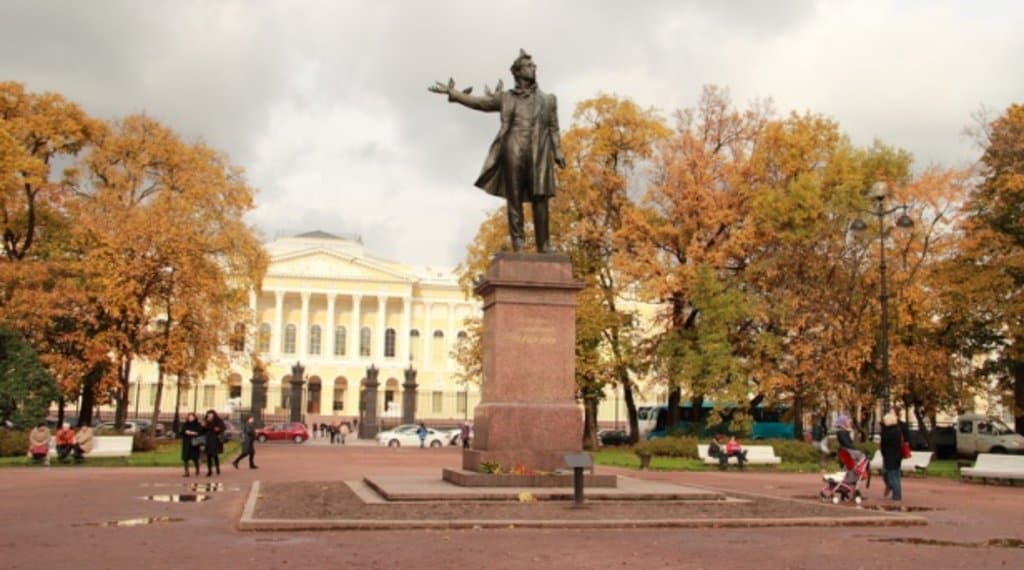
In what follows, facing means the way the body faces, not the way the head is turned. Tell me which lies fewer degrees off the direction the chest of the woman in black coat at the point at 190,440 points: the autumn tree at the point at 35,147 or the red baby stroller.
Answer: the red baby stroller

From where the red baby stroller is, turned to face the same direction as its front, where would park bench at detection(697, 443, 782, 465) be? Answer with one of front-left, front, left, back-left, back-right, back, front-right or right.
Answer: back-right

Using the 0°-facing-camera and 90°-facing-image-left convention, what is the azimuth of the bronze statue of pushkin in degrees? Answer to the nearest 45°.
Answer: approximately 0°

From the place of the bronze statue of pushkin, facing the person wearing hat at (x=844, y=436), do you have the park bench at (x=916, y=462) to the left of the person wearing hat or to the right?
left

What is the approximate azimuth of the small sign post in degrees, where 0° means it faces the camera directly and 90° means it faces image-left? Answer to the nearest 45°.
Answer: approximately 0°

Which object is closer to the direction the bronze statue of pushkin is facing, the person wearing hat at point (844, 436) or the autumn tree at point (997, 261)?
the person wearing hat

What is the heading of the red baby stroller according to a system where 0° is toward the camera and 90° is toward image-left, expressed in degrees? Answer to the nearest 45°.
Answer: approximately 45°

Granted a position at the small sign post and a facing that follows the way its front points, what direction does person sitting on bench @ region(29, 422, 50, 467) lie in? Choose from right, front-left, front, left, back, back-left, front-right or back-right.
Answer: back-right

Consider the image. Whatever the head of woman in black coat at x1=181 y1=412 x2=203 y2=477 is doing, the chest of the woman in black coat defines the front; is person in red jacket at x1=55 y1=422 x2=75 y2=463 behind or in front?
behind

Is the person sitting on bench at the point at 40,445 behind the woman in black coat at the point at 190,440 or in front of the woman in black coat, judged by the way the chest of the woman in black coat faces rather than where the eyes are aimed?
behind

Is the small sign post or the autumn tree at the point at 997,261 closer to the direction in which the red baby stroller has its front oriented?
the small sign post

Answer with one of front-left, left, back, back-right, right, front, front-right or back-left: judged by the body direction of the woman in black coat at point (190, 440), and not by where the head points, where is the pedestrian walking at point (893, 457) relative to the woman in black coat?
front-left
